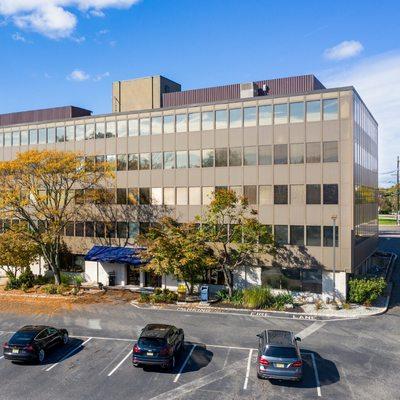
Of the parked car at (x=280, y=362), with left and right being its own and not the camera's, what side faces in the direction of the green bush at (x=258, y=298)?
front

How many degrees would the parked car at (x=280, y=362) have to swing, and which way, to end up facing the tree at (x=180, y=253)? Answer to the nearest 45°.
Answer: approximately 45° to its left

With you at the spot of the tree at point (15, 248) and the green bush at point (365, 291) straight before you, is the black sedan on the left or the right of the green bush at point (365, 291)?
right

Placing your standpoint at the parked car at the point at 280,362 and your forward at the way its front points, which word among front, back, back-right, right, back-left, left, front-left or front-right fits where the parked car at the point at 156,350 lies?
left

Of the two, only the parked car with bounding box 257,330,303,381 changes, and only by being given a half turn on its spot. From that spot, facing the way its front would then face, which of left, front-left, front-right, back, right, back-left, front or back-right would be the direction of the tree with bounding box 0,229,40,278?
back-right

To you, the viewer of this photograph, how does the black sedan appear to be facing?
facing away from the viewer and to the right of the viewer

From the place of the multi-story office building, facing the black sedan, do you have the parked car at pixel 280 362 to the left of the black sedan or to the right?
left

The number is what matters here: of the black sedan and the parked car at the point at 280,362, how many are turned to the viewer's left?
0

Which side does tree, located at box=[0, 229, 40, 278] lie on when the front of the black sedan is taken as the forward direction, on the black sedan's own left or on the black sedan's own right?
on the black sedan's own left

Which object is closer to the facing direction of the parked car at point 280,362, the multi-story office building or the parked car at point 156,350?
the multi-story office building

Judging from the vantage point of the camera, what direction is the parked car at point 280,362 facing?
facing away from the viewer

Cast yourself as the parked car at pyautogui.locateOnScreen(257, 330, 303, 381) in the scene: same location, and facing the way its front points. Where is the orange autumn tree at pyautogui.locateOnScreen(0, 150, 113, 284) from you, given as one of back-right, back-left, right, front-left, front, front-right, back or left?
front-left

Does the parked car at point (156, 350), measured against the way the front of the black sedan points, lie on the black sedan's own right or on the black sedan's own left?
on the black sedan's own right
